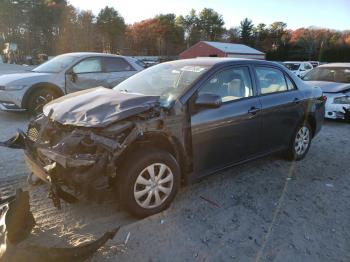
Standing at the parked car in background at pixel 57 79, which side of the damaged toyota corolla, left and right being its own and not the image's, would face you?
right

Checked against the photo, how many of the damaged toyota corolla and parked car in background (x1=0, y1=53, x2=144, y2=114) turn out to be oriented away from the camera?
0

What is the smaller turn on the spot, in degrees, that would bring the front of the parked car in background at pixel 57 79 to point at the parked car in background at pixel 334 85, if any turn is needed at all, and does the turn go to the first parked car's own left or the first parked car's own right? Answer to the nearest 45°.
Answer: approximately 135° to the first parked car's own left

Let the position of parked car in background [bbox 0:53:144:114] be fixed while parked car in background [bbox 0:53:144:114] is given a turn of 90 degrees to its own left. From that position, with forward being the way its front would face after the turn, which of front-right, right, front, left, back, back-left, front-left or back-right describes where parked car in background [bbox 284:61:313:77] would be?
left

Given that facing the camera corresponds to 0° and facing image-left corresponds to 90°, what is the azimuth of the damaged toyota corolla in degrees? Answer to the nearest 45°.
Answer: approximately 45°

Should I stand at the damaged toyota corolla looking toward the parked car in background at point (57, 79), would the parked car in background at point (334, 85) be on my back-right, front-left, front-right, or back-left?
front-right

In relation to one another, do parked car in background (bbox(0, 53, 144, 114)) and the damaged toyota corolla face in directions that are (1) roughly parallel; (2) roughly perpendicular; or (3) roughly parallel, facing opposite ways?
roughly parallel

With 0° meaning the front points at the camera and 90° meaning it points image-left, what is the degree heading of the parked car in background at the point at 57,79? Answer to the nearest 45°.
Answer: approximately 45°
